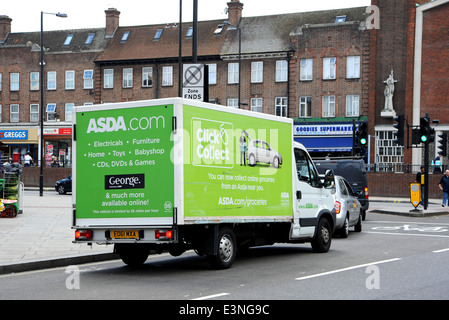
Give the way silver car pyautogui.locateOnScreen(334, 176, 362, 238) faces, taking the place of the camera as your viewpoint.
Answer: facing away from the viewer and to the right of the viewer

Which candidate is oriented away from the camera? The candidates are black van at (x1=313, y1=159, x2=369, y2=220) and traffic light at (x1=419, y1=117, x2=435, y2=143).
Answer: the black van

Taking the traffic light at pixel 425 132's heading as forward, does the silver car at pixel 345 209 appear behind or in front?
in front

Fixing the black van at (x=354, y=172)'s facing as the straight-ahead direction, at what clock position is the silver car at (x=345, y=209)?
The silver car is roughly at 6 o'clock from the black van.

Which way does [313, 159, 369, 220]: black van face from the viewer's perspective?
away from the camera

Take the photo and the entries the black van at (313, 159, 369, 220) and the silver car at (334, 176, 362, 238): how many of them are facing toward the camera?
0

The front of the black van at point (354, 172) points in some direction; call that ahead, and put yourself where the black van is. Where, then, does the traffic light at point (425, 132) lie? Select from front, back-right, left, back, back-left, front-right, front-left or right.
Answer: front-right

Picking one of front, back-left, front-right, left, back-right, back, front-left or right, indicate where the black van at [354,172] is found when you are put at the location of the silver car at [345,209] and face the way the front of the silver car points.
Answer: front-left

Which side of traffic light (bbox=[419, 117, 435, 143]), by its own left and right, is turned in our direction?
front

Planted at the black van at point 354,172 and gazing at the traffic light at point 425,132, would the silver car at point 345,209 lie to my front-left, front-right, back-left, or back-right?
back-right

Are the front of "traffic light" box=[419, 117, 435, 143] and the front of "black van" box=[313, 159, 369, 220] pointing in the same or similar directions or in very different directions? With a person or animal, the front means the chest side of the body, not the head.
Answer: very different directions

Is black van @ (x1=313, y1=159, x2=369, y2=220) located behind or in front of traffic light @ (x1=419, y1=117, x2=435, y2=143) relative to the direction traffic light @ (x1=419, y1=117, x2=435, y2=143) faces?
in front

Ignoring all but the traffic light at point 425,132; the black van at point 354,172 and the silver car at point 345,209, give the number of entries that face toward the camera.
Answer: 1
